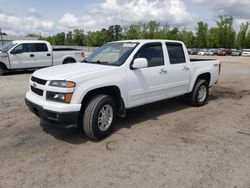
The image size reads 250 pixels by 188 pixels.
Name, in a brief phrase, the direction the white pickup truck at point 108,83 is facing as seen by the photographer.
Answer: facing the viewer and to the left of the viewer

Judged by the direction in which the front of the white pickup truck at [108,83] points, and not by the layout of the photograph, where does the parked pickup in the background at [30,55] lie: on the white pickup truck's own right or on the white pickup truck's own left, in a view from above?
on the white pickup truck's own right
